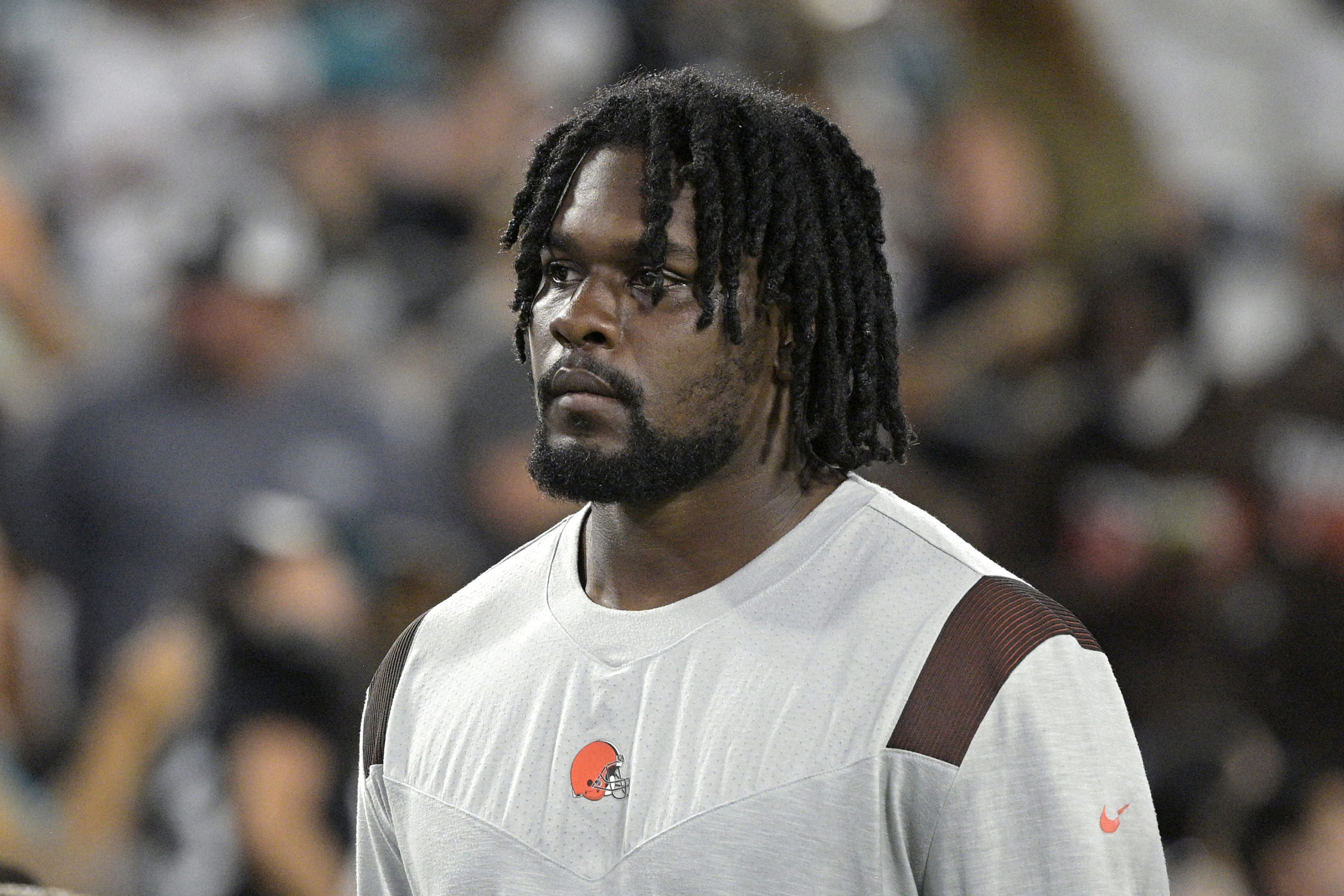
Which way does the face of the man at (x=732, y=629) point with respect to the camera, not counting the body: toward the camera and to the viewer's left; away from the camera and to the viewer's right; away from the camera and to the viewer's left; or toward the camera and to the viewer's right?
toward the camera and to the viewer's left

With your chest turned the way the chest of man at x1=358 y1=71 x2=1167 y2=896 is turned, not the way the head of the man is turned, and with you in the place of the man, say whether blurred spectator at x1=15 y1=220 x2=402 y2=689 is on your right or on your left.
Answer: on your right

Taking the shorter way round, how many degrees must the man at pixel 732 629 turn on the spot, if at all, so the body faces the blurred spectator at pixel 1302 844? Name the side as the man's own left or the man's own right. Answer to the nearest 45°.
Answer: approximately 180°

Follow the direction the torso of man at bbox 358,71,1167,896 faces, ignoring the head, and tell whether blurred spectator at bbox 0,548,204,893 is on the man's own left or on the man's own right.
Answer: on the man's own right

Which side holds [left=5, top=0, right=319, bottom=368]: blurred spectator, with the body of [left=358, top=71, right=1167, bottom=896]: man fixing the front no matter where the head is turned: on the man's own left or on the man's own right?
on the man's own right

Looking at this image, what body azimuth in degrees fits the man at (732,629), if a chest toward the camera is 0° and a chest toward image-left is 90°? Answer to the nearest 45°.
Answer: approximately 45°

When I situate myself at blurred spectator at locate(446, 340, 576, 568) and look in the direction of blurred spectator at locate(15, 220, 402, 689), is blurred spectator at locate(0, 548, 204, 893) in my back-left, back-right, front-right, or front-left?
front-left

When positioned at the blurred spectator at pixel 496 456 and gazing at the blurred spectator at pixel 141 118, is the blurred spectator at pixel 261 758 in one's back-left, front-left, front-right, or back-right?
back-left

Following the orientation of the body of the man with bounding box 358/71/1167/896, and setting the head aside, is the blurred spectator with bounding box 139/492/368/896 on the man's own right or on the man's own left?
on the man's own right

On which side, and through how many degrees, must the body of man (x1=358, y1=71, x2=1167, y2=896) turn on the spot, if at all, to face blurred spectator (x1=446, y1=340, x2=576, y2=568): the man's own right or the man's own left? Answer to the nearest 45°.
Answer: approximately 135° to the man's own right
